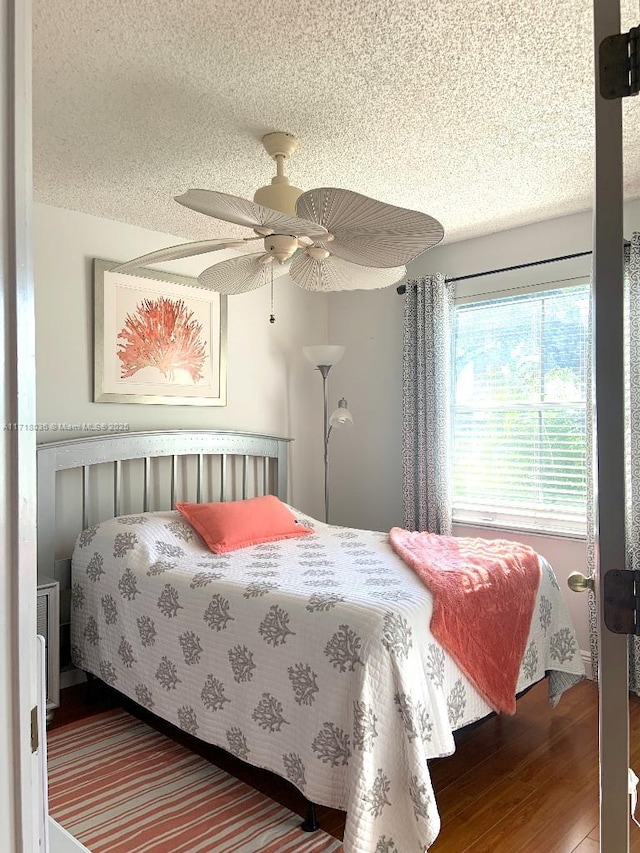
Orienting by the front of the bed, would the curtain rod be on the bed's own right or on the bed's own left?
on the bed's own left

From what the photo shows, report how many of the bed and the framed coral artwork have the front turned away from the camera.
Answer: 0

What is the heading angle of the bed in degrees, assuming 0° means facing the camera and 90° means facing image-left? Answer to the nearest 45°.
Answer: approximately 315°

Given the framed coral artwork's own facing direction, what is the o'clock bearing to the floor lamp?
The floor lamp is roughly at 10 o'clock from the framed coral artwork.

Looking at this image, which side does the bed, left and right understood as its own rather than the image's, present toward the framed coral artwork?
back

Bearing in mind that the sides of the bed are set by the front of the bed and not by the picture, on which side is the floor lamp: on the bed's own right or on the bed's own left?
on the bed's own left

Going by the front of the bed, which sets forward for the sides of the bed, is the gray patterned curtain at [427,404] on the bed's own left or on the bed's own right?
on the bed's own left

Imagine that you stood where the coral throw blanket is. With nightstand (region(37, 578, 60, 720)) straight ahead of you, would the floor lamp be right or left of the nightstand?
right

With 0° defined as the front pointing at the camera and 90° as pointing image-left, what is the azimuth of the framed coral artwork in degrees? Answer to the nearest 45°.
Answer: approximately 315°
